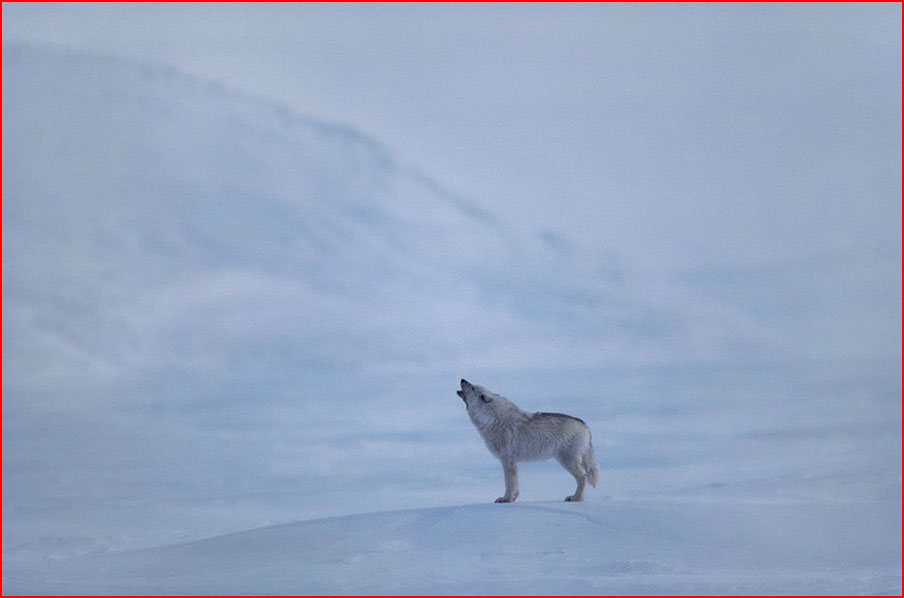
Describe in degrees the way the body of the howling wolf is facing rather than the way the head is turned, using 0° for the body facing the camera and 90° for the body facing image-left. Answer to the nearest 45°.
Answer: approximately 90°
